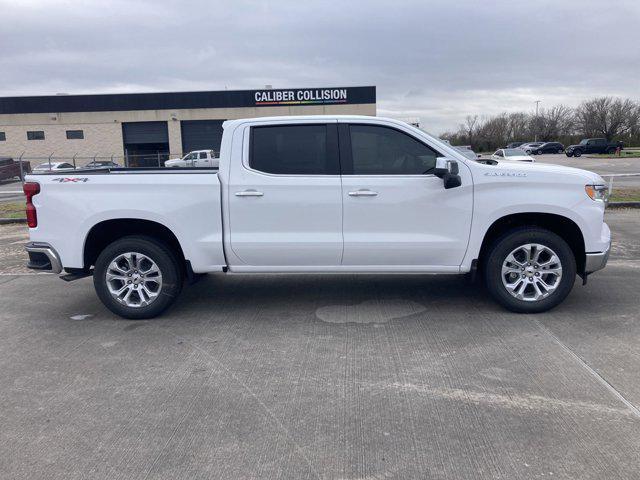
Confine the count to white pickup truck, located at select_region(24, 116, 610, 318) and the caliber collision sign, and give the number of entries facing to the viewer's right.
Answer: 1

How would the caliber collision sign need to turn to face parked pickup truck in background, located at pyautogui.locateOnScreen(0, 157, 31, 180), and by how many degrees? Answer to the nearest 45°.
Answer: approximately 45° to its right

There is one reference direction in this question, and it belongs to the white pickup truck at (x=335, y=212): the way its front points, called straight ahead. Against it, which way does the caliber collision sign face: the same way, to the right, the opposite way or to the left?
to the right

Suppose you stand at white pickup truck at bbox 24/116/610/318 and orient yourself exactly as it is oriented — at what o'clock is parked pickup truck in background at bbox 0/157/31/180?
The parked pickup truck in background is roughly at 8 o'clock from the white pickup truck.

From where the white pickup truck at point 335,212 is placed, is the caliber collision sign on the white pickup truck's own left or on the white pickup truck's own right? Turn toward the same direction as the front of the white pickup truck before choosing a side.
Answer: on the white pickup truck's own left

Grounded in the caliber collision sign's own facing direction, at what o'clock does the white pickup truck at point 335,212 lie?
The white pickup truck is roughly at 12 o'clock from the caliber collision sign.

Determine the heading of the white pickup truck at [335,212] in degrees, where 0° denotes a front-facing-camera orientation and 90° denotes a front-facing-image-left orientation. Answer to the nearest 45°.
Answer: approximately 270°

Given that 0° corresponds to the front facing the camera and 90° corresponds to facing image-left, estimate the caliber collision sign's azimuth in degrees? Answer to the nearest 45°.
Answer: approximately 0°

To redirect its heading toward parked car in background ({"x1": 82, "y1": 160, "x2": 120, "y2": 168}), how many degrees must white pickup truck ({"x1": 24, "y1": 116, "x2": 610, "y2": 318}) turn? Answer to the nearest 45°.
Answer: approximately 135° to its left
